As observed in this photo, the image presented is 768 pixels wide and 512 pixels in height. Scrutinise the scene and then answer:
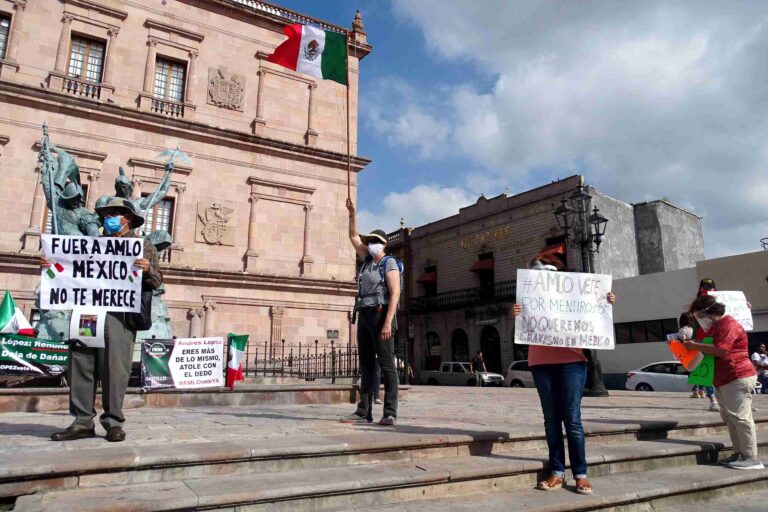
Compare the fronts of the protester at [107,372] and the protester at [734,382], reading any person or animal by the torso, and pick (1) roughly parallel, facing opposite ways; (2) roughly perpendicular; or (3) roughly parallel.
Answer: roughly perpendicular

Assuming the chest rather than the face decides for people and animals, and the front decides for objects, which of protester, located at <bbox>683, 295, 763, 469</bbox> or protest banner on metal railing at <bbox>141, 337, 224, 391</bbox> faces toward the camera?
the protest banner on metal railing

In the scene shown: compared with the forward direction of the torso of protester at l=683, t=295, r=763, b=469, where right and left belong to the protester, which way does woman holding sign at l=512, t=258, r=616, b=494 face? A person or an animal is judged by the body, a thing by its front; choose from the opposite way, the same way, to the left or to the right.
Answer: to the left

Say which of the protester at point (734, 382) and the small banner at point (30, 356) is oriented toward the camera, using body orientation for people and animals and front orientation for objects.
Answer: the small banner

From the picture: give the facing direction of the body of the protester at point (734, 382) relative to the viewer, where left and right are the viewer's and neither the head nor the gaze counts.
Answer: facing to the left of the viewer

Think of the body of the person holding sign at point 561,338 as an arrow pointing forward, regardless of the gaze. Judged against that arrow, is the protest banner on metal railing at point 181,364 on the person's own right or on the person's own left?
on the person's own right

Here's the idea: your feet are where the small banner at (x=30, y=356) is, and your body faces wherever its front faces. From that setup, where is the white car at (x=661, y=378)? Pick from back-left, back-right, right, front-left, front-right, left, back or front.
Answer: left

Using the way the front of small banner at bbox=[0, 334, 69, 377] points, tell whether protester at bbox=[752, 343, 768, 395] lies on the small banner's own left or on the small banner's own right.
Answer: on the small banner's own left

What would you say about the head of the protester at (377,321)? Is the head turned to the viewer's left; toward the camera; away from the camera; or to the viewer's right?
toward the camera

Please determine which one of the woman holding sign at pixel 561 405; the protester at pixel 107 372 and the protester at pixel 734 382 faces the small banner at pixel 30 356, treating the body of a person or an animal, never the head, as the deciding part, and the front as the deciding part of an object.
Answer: the protester at pixel 734 382

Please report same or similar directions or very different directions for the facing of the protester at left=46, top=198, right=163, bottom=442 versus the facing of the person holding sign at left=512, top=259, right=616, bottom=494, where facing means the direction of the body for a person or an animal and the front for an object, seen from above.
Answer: same or similar directions

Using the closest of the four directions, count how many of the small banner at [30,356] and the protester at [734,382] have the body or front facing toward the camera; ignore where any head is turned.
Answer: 1

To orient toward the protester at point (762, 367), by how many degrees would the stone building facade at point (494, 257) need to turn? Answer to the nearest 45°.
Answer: approximately 90° to its left

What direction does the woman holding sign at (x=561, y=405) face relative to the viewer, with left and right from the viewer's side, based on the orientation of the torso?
facing the viewer

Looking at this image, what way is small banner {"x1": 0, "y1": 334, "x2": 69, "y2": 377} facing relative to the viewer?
toward the camera

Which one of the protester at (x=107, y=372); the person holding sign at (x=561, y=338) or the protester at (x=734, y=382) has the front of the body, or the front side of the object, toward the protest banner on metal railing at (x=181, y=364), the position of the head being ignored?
the protester at (x=734, y=382)

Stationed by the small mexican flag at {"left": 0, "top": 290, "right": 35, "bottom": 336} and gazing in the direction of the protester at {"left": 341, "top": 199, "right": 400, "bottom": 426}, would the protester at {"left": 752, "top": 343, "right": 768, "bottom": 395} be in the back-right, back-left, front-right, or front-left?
front-left
